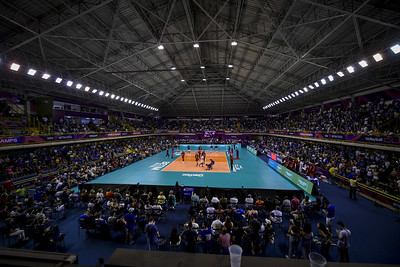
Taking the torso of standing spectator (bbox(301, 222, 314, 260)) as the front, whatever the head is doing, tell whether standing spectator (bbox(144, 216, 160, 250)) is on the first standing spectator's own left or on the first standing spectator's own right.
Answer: on the first standing spectator's own left

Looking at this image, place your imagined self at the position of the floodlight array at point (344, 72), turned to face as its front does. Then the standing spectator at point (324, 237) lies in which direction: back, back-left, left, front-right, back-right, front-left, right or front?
front-left

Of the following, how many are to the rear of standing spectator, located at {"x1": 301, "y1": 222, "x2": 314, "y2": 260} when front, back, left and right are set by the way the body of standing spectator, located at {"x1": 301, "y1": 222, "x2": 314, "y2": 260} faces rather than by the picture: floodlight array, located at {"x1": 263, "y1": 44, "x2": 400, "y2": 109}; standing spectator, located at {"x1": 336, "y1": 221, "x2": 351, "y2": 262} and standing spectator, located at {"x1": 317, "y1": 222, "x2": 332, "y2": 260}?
0

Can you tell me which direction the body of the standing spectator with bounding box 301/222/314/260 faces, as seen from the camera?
away from the camera

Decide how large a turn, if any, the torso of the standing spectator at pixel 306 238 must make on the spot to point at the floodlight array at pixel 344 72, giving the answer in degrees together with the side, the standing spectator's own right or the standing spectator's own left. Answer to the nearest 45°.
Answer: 0° — they already face it

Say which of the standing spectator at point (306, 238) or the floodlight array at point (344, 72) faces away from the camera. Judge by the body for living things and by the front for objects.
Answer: the standing spectator

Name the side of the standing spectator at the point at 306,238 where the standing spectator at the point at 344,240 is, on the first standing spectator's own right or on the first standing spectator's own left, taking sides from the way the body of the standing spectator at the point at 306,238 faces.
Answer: on the first standing spectator's own right

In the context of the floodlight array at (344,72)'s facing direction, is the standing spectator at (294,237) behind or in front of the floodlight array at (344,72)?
in front

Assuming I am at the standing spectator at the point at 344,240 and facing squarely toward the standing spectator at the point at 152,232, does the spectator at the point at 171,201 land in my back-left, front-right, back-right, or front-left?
front-right

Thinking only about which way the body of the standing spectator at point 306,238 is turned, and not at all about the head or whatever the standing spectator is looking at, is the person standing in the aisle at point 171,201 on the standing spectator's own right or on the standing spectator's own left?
on the standing spectator's own left

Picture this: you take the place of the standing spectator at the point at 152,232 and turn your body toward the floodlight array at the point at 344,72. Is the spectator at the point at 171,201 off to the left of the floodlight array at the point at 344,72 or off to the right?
left

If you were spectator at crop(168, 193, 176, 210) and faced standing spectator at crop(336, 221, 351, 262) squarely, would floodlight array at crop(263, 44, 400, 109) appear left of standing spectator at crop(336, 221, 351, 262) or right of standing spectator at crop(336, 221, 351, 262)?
left

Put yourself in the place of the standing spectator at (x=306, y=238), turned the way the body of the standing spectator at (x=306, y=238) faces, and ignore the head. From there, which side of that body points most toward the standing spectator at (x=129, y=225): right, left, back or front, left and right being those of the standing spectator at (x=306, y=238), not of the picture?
left

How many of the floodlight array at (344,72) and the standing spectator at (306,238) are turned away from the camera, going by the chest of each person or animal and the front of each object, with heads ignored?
1
